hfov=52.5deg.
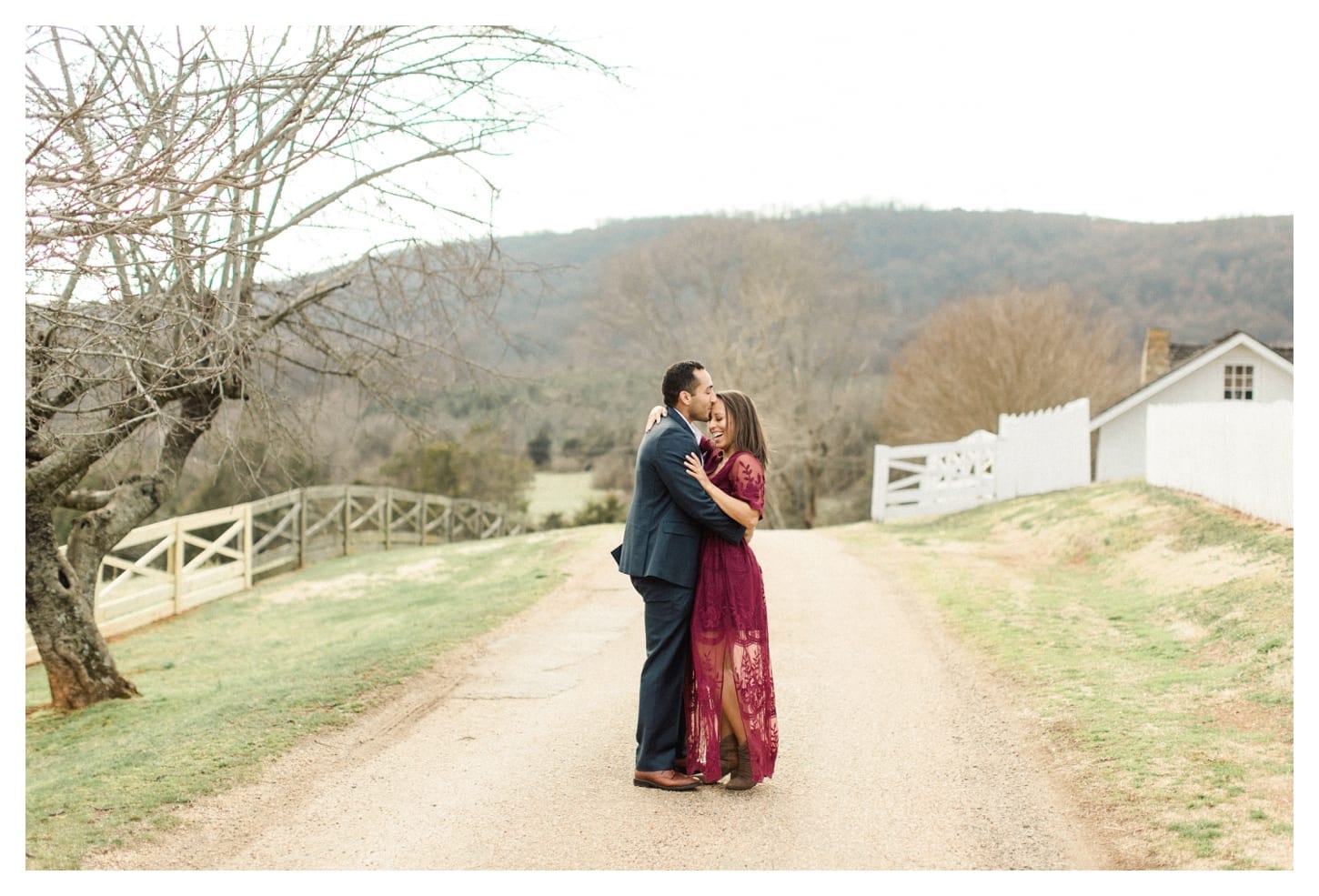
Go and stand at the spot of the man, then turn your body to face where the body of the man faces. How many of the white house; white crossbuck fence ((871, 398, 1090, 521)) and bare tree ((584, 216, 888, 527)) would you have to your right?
0

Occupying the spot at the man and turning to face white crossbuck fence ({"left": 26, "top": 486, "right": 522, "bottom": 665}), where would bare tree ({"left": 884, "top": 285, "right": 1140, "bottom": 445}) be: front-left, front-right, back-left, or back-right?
front-right

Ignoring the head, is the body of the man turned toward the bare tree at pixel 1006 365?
no

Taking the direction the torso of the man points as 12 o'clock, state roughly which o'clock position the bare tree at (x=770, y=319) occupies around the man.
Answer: The bare tree is roughly at 9 o'clock from the man.

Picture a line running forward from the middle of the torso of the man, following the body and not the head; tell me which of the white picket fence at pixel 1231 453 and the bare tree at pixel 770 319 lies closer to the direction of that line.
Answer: the white picket fence

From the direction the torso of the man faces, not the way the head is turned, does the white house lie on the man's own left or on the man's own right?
on the man's own left

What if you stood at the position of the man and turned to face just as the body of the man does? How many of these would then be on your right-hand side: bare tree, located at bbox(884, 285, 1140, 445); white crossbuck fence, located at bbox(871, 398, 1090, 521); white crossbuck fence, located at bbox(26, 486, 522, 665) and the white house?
0

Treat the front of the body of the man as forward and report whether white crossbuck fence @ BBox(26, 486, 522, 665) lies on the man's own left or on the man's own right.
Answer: on the man's own left

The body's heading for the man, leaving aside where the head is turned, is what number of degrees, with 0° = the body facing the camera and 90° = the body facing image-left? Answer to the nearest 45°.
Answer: approximately 270°

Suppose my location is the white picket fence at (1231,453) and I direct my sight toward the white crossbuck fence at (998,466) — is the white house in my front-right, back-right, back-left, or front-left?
front-right

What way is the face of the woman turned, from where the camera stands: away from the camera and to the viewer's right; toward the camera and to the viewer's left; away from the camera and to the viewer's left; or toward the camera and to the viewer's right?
toward the camera and to the viewer's left

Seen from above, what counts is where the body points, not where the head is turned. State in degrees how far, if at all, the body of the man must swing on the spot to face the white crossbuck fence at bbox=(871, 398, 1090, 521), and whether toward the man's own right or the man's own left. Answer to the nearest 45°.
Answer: approximately 90° to the man's own left
